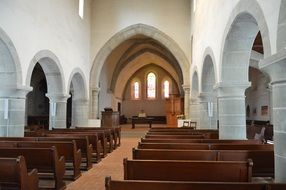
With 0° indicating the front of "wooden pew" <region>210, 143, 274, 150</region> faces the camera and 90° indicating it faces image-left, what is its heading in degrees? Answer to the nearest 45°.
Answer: approximately 180°

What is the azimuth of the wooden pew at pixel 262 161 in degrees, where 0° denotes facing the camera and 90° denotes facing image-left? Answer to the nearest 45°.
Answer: approximately 180°

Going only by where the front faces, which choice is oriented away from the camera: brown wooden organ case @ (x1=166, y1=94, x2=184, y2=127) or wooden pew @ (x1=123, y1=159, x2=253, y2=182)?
the wooden pew

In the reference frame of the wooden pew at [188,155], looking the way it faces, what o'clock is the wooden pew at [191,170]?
the wooden pew at [191,170] is roughly at 6 o'clock from the wooden pew at [188,155].

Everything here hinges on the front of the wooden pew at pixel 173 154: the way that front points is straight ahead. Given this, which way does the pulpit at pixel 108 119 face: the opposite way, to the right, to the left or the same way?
the opposite way

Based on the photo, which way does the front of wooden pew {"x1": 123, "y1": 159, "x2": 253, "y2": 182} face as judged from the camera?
facing away from the viewer

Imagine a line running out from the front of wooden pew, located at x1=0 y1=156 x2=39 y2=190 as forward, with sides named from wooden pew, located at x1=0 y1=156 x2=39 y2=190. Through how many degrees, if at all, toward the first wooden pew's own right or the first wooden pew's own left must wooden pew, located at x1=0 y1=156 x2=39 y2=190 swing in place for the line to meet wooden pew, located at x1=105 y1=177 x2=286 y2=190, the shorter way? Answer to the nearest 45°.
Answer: approximately 90° to the first wooden pew's own right

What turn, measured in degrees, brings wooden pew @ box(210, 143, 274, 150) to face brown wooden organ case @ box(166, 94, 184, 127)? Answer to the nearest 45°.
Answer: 0° — it already faces it

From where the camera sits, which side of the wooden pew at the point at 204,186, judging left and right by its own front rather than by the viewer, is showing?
back

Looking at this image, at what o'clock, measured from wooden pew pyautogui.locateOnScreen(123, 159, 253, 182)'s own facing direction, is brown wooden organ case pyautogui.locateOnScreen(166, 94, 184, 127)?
The brown wooden organ case is roughly at 12 o'clock from the wooden pew.

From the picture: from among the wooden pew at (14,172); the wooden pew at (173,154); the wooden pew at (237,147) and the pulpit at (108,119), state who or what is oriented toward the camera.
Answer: the pulpit
